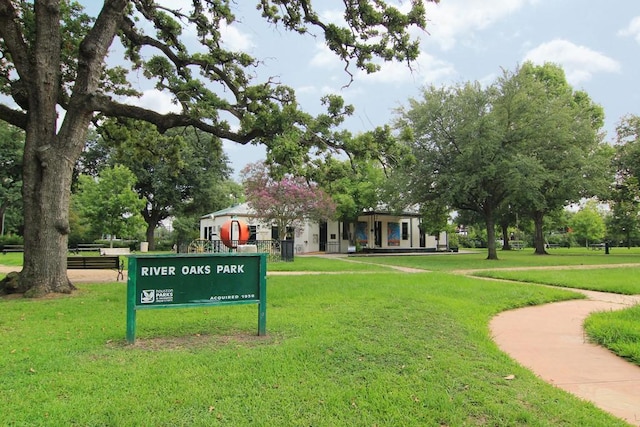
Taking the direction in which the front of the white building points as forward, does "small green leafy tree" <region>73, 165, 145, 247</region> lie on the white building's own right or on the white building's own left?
on the white building's own right

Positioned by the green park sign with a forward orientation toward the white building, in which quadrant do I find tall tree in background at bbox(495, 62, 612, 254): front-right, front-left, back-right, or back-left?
front-right

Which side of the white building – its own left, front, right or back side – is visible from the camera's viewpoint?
front
